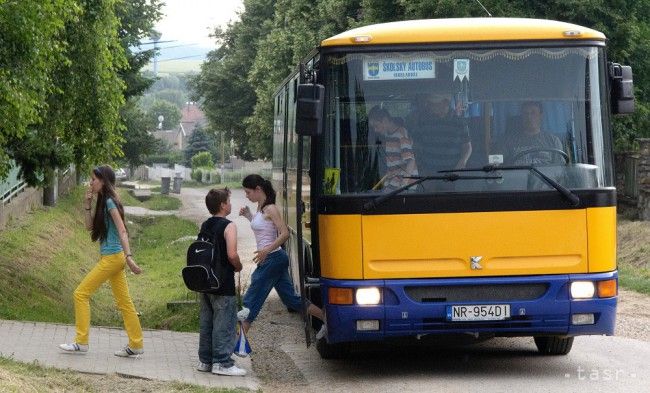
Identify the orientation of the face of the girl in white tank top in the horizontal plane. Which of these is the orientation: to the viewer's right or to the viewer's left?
to the viewer's left

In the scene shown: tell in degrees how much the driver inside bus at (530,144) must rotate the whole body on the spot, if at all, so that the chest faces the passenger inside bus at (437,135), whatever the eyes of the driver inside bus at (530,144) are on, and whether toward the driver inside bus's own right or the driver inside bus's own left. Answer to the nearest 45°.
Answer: approximately 90° to the driver inside bus's own right
